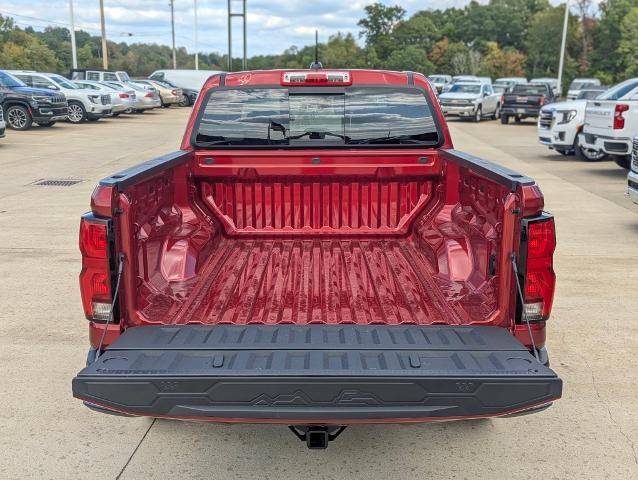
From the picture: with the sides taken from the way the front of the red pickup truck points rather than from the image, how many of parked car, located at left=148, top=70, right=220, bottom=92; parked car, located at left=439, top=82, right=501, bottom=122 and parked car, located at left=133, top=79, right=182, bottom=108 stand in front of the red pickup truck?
3

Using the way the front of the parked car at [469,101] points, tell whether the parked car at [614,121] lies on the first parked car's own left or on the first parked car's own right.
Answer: on the first parked car's own left

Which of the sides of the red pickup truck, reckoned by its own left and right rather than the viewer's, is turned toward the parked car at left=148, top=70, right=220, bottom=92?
front

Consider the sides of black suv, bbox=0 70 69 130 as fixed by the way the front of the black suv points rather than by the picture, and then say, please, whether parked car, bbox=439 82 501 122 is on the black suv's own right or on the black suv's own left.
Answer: on the black suv's own left

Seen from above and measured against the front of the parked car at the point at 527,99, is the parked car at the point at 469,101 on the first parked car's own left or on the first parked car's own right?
on the first parked car's own left

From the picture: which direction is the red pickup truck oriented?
away from the camera

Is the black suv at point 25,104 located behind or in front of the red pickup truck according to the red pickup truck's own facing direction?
in front

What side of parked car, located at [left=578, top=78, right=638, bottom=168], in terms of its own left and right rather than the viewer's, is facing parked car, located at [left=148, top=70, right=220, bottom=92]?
left

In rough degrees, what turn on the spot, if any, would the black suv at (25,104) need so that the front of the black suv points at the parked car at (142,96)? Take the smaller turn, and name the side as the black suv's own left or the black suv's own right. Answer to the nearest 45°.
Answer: approximately 90° to the black suv's own left

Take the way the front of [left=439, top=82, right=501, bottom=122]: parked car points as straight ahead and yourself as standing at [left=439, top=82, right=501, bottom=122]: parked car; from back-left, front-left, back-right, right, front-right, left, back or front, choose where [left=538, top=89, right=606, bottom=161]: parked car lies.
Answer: front-left

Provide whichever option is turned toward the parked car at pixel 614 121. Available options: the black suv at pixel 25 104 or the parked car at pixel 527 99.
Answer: the black suv

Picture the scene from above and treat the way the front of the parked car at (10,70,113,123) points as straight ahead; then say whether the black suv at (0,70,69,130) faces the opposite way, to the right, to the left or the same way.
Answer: the same way
